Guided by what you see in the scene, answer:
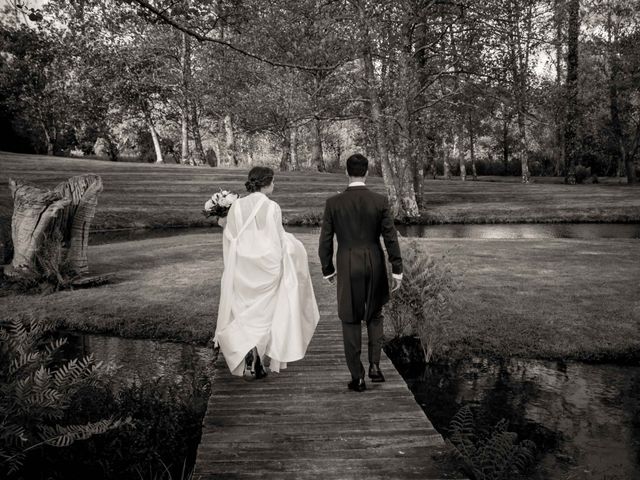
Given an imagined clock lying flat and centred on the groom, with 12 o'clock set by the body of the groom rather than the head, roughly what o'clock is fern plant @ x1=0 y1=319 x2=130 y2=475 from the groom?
The fern plant is roughly at 8 o'clock from the groom.

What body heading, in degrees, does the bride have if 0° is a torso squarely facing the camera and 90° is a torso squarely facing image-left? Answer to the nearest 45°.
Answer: approximately 180°

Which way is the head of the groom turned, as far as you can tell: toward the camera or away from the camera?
away from the camera

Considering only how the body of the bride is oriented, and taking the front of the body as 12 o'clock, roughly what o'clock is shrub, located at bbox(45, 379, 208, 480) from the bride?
The shrub is roughly at 8 o'clock from the bride.

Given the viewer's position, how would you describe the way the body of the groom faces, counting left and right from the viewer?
facing away from the viewer

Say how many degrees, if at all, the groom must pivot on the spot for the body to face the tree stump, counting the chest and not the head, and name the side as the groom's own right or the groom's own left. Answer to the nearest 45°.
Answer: approximately 45° to the groom's own left

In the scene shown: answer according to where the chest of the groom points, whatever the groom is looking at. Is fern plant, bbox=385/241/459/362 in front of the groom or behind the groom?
in front

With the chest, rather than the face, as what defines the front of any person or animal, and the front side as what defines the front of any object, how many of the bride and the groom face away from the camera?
2
